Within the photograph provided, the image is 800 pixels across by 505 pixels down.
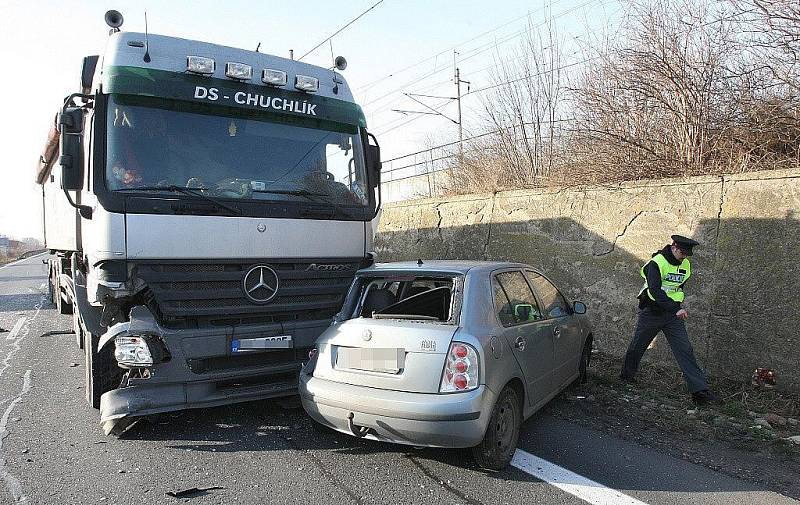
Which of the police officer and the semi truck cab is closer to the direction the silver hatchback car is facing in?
the police officer

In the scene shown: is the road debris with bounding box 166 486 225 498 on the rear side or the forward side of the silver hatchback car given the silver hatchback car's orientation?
on the rear side

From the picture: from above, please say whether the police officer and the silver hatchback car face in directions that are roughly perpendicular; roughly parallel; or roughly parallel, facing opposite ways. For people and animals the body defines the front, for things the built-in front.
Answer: roughly perpendicular

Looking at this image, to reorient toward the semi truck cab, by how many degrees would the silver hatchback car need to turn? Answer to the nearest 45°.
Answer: approximately 135° to its left

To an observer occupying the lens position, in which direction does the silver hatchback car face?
facing away from the viewer and to the right of the viewer

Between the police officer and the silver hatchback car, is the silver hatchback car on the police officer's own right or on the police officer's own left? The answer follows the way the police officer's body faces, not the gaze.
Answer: on the police officer's own right

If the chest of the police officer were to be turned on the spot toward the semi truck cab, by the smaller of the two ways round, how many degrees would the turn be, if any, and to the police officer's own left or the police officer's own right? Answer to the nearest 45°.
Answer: approximately 90° to the police officer's own right

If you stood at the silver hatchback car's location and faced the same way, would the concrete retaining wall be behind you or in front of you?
in front
